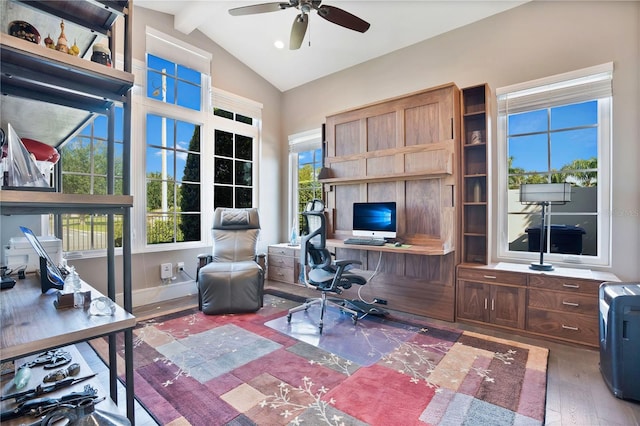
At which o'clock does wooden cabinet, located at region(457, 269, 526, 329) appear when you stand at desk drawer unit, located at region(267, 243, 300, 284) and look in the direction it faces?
The wooden cabinet is roughly at 9 o'clock from the desk drawer unit.

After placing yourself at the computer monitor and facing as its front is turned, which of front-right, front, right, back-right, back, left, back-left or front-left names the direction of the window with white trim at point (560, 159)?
back-left

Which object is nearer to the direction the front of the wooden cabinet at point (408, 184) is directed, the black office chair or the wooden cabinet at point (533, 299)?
the black office chair

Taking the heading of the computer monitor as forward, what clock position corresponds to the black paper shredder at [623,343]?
The black paper shredder is roughly at 9 o'clock from the computer monitor.

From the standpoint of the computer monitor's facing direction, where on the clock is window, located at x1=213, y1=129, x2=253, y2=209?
The window is roughly at 2 o'clock from the computer monitor.

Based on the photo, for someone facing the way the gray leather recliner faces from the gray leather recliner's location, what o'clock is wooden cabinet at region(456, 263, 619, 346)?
The wooden cabinet is roughly at 10 o'clock from the gray leather recliner.

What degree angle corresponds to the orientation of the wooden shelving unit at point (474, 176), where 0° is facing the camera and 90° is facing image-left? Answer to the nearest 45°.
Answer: approximately 0°
